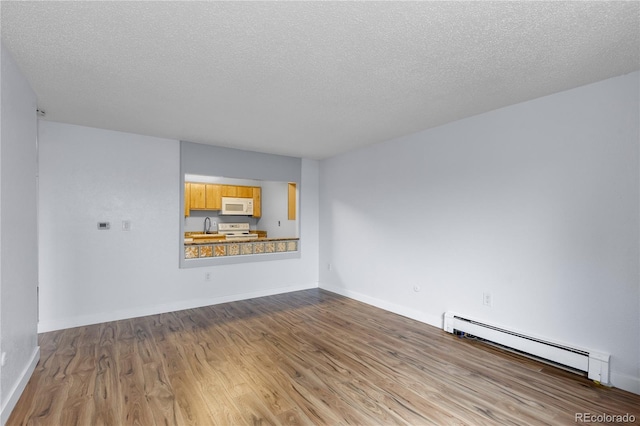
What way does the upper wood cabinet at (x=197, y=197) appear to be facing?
toward the camera

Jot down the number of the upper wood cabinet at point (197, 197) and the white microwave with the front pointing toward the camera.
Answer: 2

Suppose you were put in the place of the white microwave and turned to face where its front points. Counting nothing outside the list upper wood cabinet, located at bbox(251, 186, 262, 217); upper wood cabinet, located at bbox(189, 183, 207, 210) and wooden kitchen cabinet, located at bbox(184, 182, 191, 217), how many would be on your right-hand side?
2

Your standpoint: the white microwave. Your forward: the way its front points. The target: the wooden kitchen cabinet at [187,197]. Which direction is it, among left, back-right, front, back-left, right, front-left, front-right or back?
right

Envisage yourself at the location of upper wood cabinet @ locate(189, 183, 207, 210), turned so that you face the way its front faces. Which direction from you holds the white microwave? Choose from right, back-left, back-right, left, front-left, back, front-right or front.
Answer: left

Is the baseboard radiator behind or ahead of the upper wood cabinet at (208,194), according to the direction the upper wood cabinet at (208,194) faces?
ahead

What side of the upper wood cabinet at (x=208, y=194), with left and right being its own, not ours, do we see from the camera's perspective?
front
